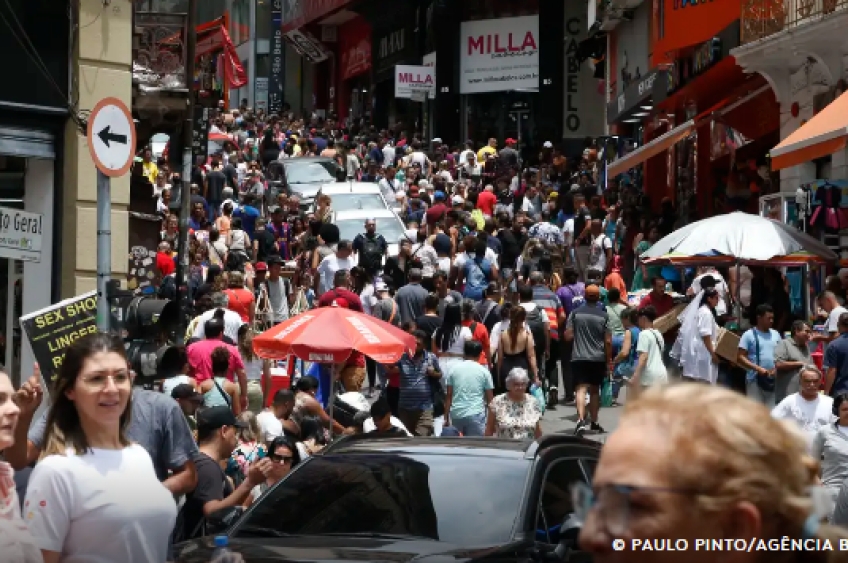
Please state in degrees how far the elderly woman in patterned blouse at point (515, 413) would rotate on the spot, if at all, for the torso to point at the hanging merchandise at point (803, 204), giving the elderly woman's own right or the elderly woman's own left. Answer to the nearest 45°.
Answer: approximately 135° to the elderly woman's own left

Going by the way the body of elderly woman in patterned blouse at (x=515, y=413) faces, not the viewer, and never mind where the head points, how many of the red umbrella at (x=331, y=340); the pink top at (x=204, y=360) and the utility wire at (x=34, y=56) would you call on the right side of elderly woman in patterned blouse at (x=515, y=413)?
3

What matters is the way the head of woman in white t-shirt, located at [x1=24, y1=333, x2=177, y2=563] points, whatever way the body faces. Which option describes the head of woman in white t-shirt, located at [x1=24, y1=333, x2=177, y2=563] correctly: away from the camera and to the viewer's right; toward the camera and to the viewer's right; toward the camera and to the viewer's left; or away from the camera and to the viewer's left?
toward the camera and to the viewer's right

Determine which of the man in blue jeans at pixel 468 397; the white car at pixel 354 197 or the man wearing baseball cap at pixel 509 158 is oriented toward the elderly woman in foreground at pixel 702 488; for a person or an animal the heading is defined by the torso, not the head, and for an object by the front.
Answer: the white car

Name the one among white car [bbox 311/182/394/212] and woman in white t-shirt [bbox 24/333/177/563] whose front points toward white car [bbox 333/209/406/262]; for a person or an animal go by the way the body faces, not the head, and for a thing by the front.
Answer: white car [bbox 311/182/394/212]

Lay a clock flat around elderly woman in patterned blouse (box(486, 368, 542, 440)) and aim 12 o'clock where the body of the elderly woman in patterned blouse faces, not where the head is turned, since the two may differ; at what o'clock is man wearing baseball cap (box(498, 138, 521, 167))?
The man wearing baseball cap is roughly at 6 o'clock from the elderly woman in patterned blouse.

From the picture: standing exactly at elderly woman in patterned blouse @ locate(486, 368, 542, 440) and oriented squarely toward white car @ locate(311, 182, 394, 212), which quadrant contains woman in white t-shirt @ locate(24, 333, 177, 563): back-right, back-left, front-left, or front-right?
back-left

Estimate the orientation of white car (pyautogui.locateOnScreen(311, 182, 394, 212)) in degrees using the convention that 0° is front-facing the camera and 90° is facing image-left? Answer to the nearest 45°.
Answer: approximately 0°
